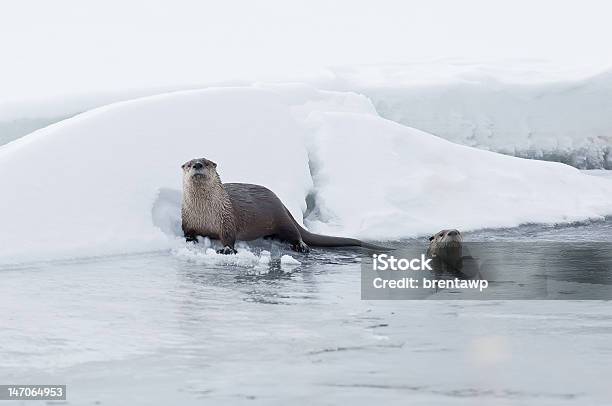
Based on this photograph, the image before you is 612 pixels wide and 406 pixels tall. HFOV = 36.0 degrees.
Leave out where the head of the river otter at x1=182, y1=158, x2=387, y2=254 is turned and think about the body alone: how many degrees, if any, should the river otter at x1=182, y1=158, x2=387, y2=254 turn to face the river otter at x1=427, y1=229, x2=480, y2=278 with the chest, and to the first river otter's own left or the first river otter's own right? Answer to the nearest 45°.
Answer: approximately 90° to the first river otter's own left

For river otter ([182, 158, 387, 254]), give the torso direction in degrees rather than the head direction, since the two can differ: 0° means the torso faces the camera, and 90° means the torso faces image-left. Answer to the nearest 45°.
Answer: approximately 45°
